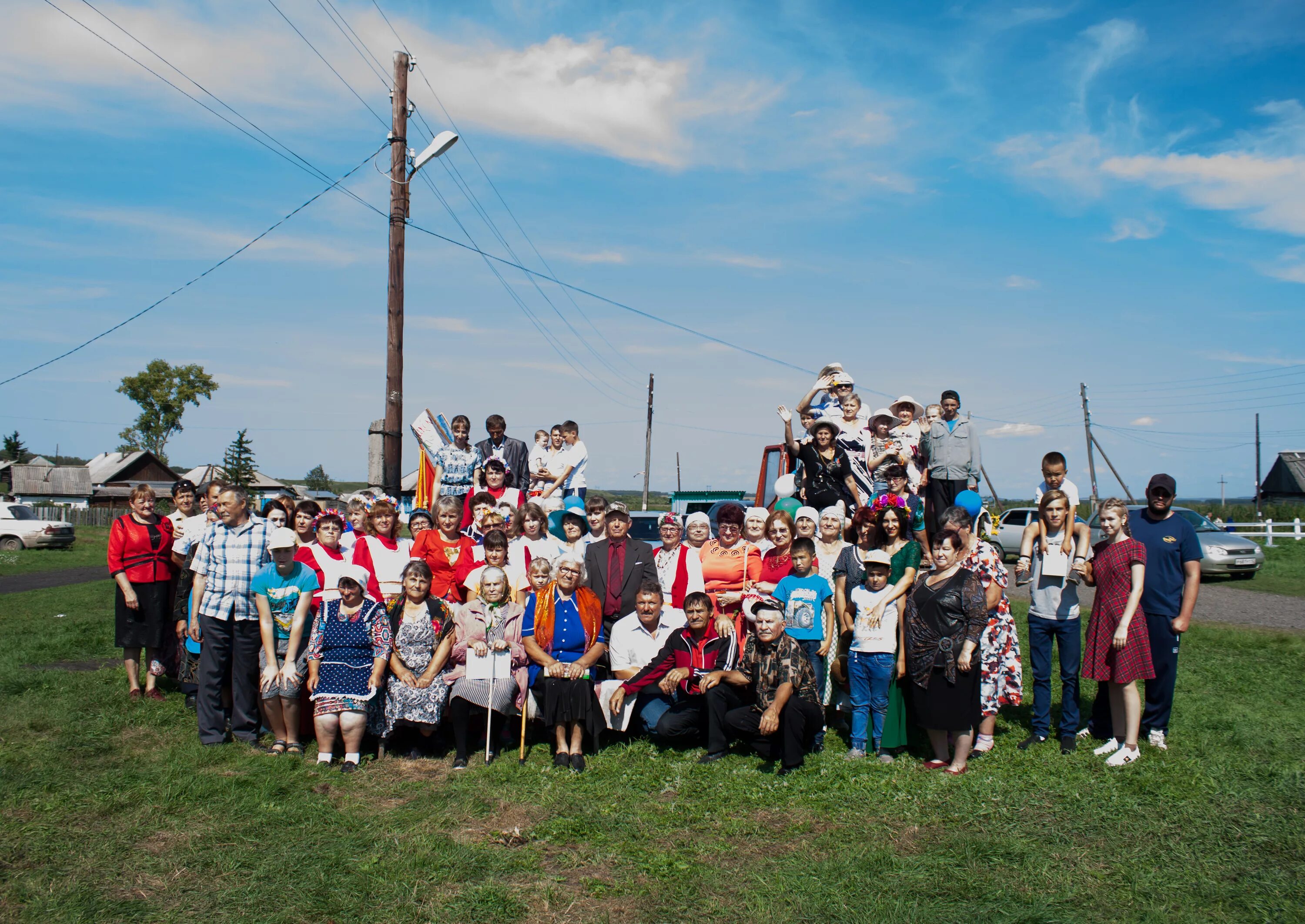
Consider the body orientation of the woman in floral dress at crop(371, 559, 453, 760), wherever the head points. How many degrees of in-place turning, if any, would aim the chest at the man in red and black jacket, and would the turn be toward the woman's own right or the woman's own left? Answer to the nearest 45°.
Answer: approximately 90° to the woman's own left

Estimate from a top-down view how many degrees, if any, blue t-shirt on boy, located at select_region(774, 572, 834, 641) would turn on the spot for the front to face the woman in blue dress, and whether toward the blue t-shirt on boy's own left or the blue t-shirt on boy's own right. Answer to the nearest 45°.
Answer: approximately 90° to the blue t-shirt on boy's own right

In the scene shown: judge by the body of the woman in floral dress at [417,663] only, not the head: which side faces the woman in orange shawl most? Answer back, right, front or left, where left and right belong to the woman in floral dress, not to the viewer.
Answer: left

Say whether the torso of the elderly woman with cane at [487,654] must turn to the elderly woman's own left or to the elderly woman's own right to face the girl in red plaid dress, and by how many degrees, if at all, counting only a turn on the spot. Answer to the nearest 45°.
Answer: approximately 90° to the elderly woman's own left

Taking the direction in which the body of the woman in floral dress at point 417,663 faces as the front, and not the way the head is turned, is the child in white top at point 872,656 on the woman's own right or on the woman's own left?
on the woman's own left

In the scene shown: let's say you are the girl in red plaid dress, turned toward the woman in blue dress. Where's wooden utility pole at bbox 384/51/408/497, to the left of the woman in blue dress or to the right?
right

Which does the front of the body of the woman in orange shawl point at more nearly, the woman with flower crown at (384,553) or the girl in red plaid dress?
the girl in red plaid dress

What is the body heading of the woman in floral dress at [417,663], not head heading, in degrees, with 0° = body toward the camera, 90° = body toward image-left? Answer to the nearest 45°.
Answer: approximately 0°

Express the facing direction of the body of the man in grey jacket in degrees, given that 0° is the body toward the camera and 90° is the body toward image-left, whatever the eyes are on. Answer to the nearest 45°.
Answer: approximately 0°
